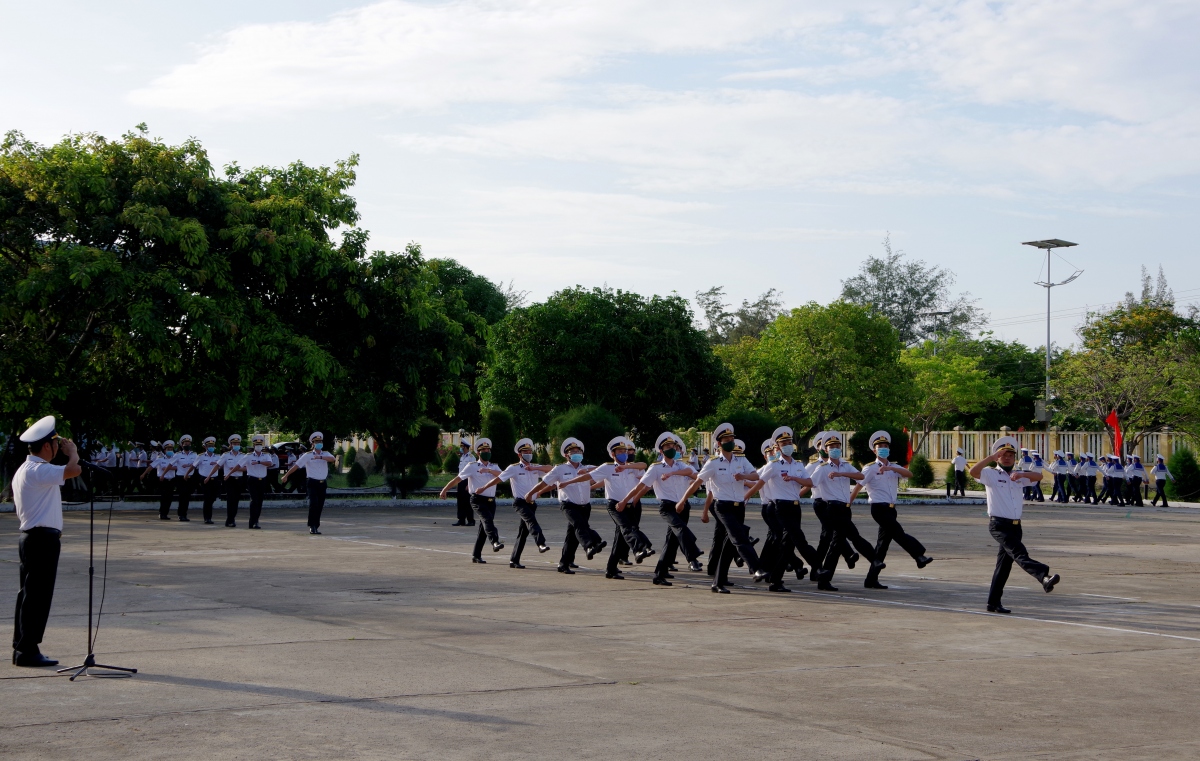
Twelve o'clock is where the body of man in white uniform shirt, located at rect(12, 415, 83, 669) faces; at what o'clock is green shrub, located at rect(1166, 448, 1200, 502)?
The green shrub is roughly at 11 o'clock from the man in white uniform shirt.

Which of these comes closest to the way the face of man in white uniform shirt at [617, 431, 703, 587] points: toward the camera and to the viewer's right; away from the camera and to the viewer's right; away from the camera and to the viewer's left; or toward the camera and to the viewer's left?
toward the camera and to the viewer's left

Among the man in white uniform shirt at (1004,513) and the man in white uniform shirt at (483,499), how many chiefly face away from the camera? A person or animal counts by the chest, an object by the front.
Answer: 0
